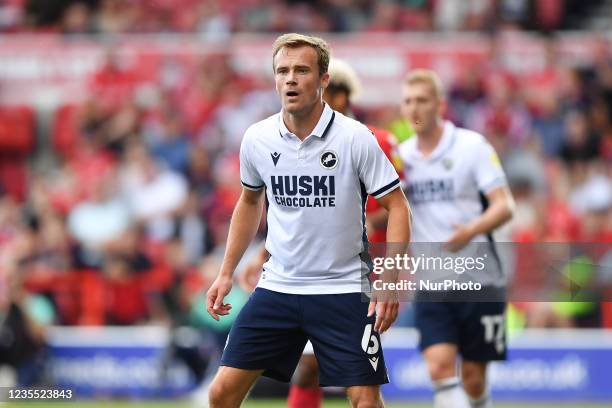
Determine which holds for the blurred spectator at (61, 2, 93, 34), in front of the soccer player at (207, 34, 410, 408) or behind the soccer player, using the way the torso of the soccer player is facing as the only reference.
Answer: behind

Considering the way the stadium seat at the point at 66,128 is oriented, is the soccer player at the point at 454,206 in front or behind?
in front

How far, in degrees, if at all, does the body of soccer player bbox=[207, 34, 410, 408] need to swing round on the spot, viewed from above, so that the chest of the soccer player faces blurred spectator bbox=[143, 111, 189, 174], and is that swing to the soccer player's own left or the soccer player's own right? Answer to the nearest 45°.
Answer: approximately 180°

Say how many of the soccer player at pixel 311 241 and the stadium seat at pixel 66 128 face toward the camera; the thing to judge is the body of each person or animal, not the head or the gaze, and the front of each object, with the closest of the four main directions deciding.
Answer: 2

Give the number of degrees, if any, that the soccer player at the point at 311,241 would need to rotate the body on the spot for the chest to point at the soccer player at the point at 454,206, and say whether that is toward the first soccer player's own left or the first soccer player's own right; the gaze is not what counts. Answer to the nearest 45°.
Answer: approximately 135° to the first soccer player's own left

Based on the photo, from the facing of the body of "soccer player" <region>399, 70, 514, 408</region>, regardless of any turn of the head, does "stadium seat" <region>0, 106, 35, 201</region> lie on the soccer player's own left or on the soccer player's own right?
on the soccer player's own right

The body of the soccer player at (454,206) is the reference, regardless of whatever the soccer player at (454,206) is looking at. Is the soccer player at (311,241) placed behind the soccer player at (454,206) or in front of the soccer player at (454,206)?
in front

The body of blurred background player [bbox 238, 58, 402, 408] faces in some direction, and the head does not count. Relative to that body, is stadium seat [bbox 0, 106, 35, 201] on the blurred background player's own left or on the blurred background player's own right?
on the blurred background player's own right

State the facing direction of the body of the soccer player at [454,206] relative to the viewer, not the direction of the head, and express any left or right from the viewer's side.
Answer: facing the viewer and to the left of the viewer

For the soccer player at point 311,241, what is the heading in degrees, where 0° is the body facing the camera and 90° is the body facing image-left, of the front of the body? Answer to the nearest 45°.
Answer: approximately 0°
